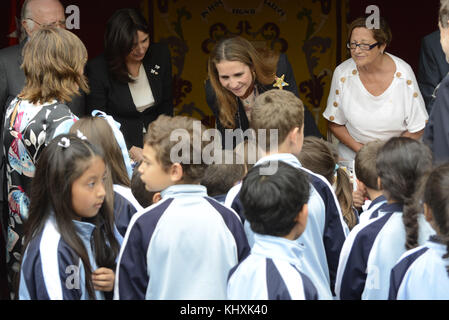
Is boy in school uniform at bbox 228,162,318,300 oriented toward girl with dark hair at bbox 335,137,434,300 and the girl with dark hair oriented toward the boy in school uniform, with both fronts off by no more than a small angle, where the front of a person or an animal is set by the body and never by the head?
no

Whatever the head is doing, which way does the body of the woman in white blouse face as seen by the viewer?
toward the camera

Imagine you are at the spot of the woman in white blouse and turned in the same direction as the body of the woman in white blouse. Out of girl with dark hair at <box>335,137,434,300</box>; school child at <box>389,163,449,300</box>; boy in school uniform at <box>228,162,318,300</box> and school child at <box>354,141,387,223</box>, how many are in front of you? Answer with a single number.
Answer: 4

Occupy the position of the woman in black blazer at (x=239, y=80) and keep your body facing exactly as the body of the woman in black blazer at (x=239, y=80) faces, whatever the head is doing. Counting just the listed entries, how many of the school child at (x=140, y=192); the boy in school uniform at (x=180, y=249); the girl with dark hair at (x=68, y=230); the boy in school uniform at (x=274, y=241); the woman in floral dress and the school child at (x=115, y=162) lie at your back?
0

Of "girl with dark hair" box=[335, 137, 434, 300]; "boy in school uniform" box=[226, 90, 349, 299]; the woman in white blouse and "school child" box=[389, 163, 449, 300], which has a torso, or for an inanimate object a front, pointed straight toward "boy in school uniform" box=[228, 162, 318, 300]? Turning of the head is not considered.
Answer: the woman in white blouse

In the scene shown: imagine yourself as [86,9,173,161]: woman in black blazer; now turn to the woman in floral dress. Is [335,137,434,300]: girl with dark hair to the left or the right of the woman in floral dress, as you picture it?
left

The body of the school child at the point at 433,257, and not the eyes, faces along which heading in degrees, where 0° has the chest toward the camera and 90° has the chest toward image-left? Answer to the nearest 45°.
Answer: approximately 180°

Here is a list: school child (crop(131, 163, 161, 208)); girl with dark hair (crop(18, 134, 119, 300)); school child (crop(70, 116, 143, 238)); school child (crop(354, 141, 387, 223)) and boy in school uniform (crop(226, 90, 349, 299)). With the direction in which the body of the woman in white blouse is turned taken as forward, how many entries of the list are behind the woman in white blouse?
0

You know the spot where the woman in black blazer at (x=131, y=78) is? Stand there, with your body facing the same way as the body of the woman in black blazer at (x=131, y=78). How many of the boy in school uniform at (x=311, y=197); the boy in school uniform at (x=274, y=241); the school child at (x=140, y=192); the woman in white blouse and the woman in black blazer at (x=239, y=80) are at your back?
0

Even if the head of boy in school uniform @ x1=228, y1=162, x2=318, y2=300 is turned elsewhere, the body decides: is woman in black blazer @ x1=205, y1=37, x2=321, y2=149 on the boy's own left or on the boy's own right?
on the boy's own left

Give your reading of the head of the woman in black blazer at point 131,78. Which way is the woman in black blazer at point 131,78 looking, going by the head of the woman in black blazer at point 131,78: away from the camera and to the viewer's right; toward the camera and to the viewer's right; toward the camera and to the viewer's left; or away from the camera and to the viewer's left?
toward the camera and to the viewer's right

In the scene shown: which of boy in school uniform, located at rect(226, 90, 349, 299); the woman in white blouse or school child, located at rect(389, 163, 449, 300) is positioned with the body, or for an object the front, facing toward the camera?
the woman in white blouse

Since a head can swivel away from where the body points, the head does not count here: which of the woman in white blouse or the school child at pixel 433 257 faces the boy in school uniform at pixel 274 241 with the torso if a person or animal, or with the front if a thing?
the woman in white blouse

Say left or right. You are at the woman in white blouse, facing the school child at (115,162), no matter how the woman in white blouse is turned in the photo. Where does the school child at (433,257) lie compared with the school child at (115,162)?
left

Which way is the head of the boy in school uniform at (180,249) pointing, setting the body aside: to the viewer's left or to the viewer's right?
to the viewer's left

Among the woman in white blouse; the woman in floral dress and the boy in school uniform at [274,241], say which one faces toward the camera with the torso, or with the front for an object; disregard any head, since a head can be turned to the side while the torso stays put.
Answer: the woman in white blouse

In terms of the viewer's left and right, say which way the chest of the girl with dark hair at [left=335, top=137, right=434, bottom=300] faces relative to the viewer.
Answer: facing away from the viewer and to the left of the viewer

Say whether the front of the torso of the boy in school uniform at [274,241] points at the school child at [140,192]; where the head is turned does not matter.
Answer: no

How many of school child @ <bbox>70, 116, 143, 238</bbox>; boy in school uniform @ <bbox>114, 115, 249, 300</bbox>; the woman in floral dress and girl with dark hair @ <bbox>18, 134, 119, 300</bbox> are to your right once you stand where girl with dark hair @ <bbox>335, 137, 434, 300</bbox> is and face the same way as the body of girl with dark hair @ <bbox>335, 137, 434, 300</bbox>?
0

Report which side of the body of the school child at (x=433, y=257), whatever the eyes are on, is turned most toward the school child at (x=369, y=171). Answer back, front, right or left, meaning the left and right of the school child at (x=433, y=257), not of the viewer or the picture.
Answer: front

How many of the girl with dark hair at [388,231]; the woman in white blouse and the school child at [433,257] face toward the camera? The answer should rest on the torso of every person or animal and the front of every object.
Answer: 1
